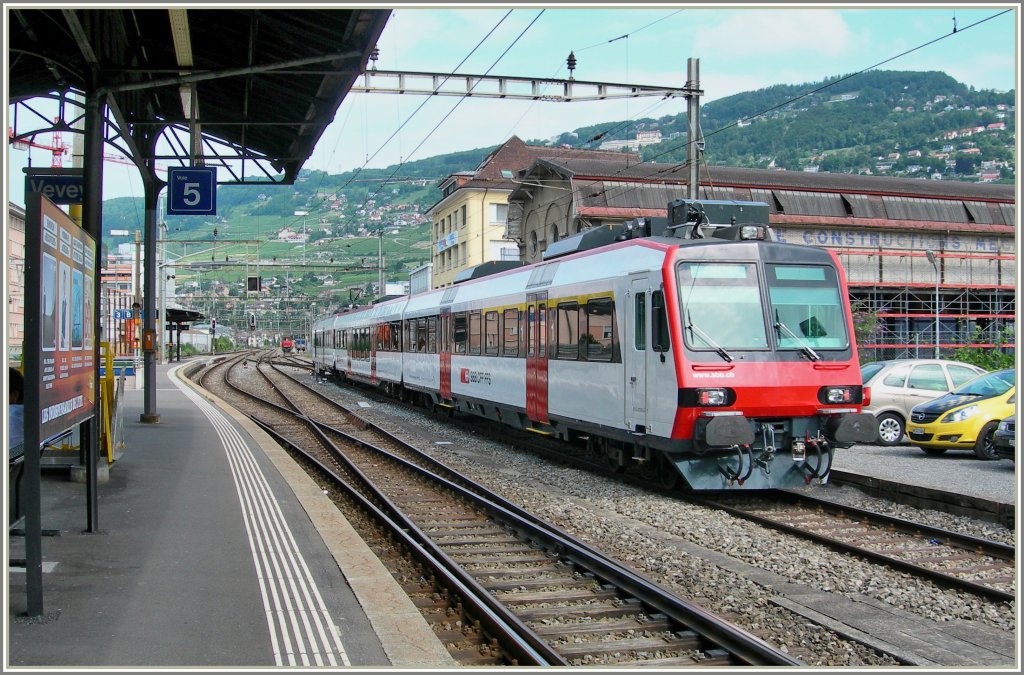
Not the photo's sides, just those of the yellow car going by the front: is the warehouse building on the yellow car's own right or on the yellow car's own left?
on the yellow car's own right

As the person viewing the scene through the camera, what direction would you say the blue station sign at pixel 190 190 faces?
facing the viewer

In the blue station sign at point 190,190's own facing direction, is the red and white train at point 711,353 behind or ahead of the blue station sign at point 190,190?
ahead

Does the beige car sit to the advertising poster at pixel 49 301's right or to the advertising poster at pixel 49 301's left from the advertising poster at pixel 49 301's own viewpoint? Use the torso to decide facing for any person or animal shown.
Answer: on its left

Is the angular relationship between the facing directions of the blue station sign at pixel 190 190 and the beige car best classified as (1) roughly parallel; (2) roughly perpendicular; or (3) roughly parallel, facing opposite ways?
roughly perpendicular

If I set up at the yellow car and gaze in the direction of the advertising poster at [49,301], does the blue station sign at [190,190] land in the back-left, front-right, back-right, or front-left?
front-right

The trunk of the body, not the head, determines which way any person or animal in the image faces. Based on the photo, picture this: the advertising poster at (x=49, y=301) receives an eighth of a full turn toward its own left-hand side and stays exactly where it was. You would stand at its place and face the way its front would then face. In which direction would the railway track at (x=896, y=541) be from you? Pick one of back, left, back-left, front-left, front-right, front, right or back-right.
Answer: front

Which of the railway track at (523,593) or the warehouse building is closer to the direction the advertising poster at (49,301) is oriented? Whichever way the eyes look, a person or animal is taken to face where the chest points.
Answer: the railway track

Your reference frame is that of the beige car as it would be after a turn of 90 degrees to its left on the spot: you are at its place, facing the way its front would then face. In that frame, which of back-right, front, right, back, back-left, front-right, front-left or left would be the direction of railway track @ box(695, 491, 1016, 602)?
back-left

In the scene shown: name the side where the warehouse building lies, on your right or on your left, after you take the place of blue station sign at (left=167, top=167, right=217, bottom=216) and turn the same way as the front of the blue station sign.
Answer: on your left

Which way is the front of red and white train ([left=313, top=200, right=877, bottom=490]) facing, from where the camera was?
facing the viewer and to the right of the viewer

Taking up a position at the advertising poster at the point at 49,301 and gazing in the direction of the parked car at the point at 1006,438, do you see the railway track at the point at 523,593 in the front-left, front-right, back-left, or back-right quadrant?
front-right

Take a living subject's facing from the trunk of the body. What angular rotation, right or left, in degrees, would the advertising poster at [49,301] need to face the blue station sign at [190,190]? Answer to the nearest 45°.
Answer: approximately 135° to its left

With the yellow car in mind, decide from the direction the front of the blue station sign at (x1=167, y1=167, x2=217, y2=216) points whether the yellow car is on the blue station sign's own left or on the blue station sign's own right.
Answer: on the blue station sign's own left

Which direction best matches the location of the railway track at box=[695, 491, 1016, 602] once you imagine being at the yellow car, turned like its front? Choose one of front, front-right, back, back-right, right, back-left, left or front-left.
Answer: front-left

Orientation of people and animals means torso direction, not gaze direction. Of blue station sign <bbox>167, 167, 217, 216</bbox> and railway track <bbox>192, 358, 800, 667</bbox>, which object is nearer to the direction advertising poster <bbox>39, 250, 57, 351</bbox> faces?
the railway track
